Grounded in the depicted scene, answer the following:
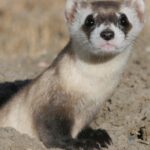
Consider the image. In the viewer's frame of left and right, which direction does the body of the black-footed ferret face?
facing the viewer and to the right of the viewer
